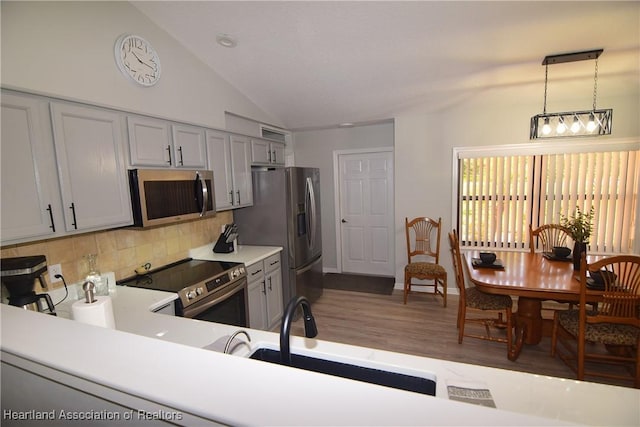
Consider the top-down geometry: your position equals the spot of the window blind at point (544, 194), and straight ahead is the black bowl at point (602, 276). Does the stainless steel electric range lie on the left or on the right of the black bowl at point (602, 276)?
right

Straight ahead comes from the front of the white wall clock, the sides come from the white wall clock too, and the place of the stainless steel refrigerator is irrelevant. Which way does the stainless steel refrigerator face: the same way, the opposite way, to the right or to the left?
the same way

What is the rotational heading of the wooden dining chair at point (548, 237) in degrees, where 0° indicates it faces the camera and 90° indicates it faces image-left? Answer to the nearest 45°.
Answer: approximately 0°

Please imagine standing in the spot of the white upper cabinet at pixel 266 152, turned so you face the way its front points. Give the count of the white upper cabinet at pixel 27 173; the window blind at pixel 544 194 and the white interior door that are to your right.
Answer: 1

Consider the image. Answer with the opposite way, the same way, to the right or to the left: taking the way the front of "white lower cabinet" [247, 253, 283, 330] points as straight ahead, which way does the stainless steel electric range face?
the same way

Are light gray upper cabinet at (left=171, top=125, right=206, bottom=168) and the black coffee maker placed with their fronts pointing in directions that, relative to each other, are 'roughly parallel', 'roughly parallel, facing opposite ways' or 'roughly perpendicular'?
roughly parallel

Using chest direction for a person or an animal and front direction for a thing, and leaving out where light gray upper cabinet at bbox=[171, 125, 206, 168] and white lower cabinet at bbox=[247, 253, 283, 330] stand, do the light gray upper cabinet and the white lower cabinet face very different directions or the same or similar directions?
same or similar directions

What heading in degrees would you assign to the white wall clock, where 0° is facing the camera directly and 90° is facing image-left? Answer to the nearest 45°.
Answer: approximately 315°

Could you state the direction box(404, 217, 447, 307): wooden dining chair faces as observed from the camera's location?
facing the viewer

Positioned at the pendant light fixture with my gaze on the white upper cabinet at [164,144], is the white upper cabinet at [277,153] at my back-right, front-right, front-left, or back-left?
front-right

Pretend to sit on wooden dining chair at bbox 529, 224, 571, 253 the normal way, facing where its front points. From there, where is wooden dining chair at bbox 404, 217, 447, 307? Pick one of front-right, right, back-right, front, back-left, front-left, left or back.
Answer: right

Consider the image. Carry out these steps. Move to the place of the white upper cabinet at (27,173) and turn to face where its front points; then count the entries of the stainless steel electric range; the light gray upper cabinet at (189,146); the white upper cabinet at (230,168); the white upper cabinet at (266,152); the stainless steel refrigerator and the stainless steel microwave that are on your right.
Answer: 0

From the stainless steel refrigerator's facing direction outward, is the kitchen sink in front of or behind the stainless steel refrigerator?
in front

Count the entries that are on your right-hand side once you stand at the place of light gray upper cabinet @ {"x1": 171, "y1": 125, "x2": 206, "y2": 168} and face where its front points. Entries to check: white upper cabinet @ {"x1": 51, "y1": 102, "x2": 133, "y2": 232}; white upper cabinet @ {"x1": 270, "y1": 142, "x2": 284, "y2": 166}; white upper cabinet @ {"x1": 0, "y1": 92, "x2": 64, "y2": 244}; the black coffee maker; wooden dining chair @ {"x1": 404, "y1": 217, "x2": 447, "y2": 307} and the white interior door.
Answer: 3

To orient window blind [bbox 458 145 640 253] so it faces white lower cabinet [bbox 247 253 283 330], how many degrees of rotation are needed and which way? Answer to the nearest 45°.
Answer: approximately 45° to its right

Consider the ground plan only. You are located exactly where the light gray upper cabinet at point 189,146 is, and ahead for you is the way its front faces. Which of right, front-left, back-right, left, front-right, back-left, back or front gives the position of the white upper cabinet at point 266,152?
left

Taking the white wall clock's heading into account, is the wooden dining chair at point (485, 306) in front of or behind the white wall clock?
in front

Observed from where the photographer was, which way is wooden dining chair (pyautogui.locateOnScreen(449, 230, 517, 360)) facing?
facing to the right of the viewer

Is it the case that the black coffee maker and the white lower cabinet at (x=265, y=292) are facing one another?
no

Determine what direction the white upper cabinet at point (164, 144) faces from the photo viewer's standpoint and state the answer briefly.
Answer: facing the viewer and to the right of the viewer

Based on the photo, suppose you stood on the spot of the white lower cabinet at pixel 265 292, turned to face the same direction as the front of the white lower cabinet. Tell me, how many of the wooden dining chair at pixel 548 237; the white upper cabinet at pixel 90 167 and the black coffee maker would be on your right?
2

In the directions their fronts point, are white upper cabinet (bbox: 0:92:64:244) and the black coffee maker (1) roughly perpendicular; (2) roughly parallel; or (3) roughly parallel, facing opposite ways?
roughly parallel
